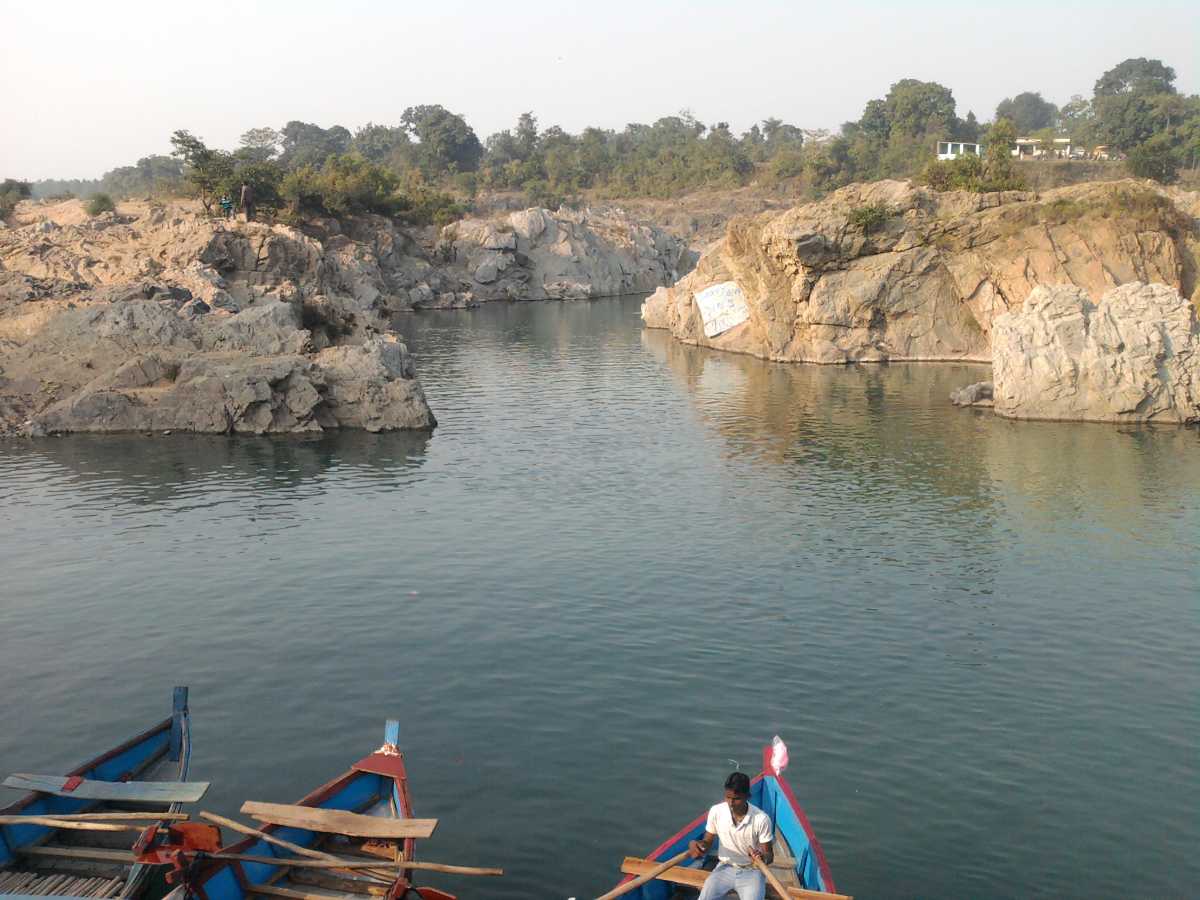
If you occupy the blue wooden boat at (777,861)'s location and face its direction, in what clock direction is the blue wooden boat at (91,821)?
the blue wooden boat at (91,821) is roughly at 9 o'clock from the blue wooden boat at (777,861).

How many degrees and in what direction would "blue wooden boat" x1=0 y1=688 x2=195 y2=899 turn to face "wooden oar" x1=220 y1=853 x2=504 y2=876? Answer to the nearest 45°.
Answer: approximately 90° to its right

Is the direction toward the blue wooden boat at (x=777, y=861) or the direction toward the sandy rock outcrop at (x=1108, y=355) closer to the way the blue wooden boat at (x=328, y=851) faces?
the sandy rock outcrop

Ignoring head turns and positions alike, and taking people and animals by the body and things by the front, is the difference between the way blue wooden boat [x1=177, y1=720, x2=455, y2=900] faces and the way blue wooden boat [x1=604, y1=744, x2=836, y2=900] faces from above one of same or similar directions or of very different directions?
same or similar directions

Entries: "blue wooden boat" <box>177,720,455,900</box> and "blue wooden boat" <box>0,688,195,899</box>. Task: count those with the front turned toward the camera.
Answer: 0

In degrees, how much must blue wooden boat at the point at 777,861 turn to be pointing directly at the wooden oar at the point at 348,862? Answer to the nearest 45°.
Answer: approximately 90° to its left

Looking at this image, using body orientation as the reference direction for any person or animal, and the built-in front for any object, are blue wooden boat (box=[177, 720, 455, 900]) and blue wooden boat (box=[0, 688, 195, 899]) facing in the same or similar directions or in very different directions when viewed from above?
same or similar directions

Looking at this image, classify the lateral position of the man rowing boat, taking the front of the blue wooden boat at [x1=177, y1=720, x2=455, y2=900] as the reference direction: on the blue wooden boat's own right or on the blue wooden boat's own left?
on the blue wooden boat's own right

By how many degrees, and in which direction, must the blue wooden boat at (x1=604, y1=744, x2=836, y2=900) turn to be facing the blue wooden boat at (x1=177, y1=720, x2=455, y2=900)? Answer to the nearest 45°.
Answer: approximately 90° to its left

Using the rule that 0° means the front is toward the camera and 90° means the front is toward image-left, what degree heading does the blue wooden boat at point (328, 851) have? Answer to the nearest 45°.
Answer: approximately 225°

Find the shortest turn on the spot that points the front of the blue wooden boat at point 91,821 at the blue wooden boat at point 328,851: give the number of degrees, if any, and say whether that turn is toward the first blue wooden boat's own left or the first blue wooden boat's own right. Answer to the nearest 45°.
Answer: approximately 90° to the first blue wooden boat's own right

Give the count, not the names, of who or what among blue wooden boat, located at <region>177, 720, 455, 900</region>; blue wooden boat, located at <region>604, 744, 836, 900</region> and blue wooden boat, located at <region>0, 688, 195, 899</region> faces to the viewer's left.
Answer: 0

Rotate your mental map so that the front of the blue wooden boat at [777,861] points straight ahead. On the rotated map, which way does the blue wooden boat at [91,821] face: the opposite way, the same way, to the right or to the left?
the same way

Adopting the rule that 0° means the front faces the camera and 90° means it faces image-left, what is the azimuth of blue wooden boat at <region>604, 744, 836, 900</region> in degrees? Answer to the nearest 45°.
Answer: approximately 180°

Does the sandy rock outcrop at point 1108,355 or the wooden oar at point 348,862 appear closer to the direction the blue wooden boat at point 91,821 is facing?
the sandy rock outcrop

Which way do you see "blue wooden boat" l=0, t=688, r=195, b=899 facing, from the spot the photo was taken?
facing away from the viewer and to the right of the viewer
